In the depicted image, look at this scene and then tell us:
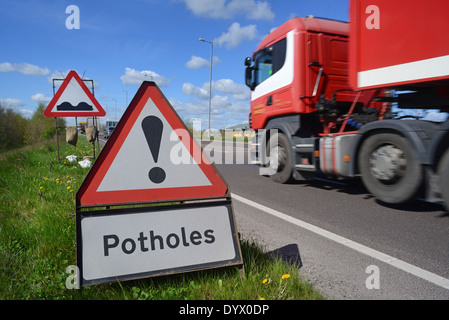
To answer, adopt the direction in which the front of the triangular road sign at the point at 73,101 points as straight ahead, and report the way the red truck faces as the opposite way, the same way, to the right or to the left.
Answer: the opposite way

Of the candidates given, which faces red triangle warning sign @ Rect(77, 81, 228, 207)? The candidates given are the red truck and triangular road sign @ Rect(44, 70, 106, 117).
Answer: the triangular road sign

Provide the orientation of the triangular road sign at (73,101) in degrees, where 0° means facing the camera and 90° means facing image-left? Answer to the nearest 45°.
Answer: approximately 0°

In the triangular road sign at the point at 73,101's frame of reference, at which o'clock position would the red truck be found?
The red truck is roughly at 10 o'clock from the triangular road sign.

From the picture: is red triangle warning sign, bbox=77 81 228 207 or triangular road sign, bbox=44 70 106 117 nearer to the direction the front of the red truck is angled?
the triangular road sign

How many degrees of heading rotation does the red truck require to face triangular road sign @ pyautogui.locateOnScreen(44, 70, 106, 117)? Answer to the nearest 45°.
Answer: approximately 45° to its left

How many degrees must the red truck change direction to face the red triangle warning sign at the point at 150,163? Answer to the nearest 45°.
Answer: approximately 135° to its left

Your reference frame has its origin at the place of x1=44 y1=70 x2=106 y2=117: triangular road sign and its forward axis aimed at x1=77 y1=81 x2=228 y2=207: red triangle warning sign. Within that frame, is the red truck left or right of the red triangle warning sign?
left

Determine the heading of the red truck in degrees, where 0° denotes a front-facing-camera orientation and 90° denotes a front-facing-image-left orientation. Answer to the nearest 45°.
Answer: approximately 135°

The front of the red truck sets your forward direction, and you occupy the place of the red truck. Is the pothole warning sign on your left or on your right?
on your left

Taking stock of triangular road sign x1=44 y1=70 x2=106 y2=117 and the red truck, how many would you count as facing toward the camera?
1
